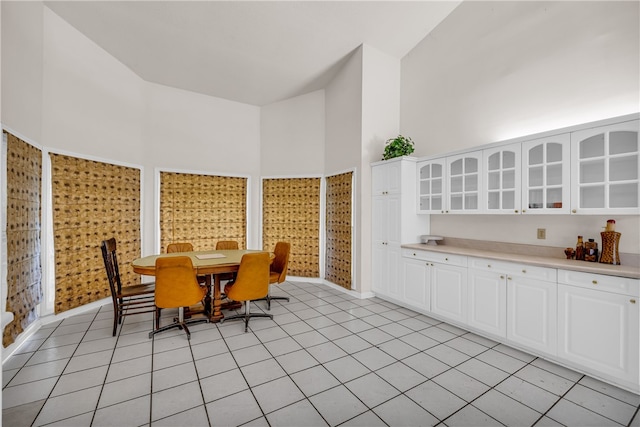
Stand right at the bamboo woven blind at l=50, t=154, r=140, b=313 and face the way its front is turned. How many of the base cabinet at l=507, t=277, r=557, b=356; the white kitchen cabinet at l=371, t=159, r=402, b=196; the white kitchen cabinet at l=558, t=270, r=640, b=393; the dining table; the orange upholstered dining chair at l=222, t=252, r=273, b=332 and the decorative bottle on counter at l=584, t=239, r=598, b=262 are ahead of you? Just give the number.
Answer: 6

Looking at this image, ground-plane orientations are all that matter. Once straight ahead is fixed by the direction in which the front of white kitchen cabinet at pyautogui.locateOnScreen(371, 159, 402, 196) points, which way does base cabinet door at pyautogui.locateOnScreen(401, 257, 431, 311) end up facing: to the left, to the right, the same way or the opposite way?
the same way

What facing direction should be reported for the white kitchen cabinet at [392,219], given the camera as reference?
facing the viewer and to the left of the viewer

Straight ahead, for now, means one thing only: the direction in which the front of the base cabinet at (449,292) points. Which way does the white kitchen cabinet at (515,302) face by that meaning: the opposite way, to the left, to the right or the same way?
the same way

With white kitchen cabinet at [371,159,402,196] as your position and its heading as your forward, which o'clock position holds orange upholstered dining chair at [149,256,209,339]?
The orange upholstered dining chair is roughly at 12 o'clock from the white kitchen cabinet.

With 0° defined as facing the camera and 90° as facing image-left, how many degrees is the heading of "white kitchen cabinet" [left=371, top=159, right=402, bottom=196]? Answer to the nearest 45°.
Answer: approximately 45°

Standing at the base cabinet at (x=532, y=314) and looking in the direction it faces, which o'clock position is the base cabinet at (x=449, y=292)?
the base cabinet at (x=449, y=292) is roughly at 2 o'clock from the base cabinet at (x=532, y=314).

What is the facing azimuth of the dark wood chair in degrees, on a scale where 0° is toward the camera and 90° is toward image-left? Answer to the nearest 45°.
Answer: approximately 270°

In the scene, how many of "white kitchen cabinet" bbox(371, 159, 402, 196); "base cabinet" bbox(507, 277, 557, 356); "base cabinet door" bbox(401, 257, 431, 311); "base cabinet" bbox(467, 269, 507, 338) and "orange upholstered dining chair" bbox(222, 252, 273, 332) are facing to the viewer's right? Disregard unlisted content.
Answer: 0

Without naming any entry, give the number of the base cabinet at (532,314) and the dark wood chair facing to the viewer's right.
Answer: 1

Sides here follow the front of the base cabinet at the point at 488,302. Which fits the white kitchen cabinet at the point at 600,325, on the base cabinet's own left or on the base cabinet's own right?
on the base cabinet's own left

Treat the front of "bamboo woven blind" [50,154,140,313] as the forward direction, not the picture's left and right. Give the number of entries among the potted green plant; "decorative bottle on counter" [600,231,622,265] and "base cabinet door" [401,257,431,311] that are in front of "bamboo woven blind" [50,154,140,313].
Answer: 3

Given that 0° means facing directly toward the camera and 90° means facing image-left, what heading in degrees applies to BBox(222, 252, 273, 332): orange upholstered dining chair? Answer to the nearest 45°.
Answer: approximately 135°

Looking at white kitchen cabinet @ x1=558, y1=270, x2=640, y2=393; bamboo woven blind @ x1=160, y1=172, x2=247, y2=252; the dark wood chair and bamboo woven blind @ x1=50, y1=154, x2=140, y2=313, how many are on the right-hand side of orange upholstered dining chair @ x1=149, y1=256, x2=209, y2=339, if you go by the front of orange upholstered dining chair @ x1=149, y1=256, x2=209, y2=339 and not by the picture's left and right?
1

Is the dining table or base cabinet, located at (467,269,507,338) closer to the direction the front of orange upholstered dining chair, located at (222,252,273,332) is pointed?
the dining table

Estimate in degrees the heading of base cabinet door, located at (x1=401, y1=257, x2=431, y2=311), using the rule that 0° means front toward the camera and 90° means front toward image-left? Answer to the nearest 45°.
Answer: approximately 45°

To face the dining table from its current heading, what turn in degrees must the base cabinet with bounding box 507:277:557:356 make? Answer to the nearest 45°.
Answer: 0° — it already faces it
